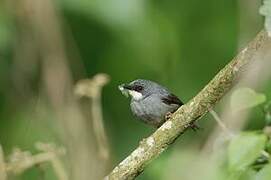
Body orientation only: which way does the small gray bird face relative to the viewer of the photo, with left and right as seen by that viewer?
facing to the left of the viewer
